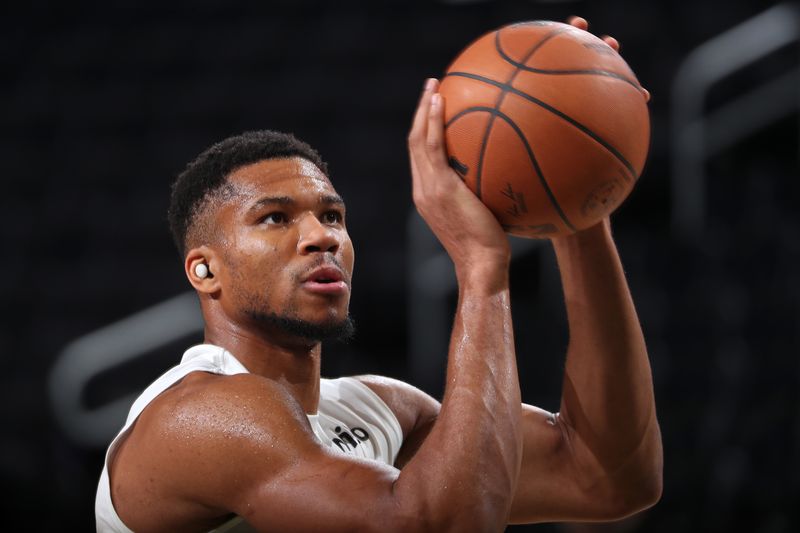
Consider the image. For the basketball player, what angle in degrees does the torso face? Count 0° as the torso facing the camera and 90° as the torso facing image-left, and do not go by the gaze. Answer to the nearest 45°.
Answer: approximately 315°
